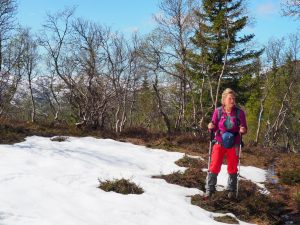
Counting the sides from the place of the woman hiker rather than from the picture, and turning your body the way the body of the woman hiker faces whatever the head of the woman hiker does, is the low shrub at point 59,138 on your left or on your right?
on your right

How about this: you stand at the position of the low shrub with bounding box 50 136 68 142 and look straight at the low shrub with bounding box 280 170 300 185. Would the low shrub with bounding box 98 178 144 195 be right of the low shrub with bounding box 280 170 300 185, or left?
right

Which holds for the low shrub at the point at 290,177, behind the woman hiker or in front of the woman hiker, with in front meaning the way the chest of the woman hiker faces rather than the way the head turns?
behind

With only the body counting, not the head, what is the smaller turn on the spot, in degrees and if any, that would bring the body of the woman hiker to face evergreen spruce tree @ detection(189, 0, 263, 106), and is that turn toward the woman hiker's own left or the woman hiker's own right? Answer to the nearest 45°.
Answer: approximately 180°

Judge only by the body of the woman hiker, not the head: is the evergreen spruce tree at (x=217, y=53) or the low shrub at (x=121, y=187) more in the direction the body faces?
the low shrub

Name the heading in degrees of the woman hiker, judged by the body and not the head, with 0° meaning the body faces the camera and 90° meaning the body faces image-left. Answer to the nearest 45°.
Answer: approximately 0°

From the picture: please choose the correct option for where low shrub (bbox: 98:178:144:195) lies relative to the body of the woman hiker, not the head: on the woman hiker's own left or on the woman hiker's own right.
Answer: on the woman hiker's own right
